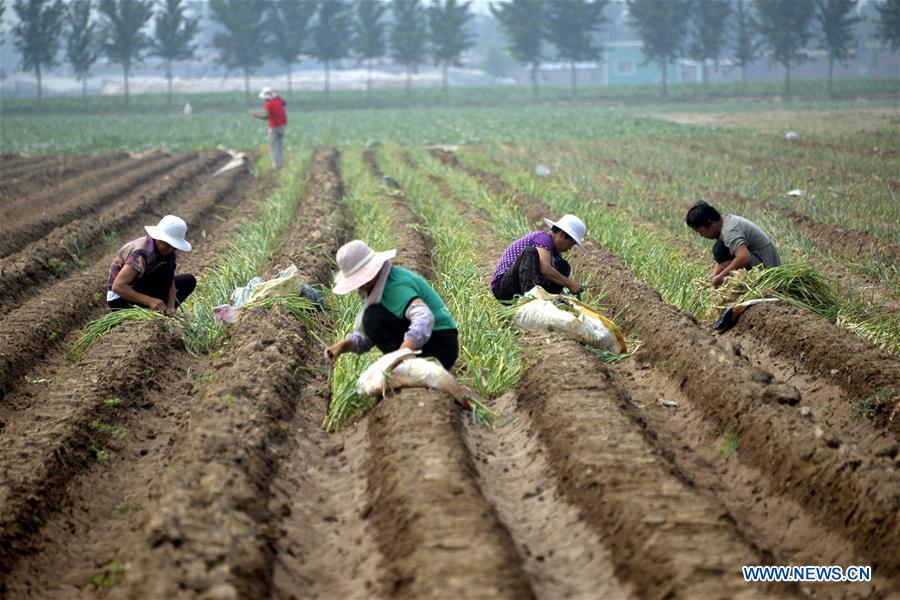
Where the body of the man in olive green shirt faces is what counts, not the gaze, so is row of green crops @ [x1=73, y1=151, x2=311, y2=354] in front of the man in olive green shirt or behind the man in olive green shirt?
in front

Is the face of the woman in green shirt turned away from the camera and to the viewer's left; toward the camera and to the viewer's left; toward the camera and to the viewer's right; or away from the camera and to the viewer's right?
toward the camera and to the viewer's left

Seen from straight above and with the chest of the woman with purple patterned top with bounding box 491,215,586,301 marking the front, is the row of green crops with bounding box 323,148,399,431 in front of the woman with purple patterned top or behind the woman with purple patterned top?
behind

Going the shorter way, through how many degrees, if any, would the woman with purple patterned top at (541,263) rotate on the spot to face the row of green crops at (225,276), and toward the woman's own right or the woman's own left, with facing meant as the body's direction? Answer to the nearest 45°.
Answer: approximately 135° to the woman's own left

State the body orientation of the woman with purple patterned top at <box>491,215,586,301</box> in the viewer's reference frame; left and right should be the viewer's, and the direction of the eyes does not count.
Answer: facing to the right of the viewer

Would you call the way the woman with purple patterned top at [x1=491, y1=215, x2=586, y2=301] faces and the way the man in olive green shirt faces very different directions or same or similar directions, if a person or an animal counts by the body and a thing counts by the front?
very different directions

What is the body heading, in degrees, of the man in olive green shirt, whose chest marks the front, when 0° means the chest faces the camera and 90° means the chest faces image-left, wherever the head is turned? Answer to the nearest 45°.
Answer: approximately 90°

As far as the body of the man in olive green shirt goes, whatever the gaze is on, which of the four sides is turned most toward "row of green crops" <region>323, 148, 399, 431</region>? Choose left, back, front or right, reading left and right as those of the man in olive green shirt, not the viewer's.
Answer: front

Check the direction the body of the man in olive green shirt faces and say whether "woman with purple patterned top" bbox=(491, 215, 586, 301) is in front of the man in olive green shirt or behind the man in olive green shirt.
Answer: in front

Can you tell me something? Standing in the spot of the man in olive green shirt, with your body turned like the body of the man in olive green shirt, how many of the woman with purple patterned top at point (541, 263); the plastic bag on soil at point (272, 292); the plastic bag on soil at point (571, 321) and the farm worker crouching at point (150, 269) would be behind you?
0

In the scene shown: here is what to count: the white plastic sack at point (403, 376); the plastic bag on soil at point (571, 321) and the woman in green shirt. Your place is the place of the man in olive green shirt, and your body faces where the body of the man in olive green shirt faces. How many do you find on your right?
0

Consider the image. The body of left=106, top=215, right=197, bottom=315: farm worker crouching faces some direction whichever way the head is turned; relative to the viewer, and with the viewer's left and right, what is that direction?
facing the viewer and to the right of the viewer

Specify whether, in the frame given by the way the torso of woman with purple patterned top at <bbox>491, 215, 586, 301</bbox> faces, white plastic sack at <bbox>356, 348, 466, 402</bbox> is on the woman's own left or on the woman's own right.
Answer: on the woman's own right

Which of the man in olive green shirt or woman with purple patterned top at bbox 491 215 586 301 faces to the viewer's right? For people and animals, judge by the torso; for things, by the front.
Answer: the woman with purple patterned top

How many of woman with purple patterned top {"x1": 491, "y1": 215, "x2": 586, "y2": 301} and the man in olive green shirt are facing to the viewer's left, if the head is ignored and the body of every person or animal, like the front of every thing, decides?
1

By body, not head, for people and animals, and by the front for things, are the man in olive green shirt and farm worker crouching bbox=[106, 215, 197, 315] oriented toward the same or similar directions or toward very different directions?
very different directions

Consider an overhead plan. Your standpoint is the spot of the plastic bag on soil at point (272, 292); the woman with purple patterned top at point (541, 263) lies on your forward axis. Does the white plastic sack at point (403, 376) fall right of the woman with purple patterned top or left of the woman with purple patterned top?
right

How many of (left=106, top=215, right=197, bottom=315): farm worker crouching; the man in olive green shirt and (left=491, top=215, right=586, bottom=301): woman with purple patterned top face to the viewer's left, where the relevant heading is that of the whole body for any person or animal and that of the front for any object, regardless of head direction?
1
